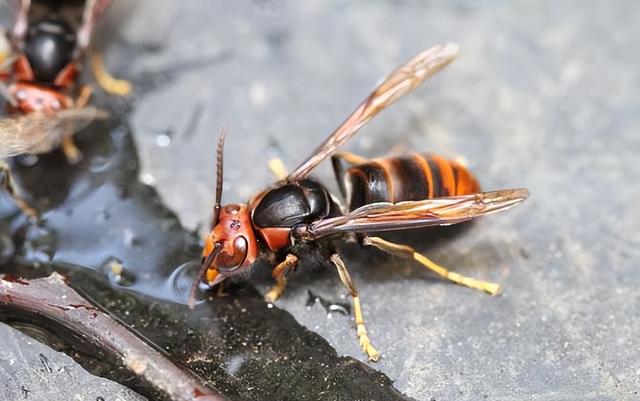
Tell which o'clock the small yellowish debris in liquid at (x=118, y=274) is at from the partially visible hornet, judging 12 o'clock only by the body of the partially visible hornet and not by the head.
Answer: The small yellowish debris in liquid is roughly at 12 o'clock from the partially visible hornet.

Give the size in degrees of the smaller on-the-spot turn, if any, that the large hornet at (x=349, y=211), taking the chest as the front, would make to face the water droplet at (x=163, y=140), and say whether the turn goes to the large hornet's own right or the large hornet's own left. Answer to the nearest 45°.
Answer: approximately 90° to the large hornet's own right

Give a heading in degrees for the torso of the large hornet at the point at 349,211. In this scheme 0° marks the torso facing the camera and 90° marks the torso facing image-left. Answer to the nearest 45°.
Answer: approximately 45°

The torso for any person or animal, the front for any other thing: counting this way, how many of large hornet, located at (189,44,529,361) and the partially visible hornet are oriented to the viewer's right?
0

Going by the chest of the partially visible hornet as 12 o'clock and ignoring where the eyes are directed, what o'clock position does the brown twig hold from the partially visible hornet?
The brown twig is roughly at 12 o'clock from the partially visible hornet.

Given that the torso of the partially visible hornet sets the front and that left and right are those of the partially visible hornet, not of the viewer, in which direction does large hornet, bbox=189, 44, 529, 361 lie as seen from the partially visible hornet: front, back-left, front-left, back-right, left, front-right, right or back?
front-left

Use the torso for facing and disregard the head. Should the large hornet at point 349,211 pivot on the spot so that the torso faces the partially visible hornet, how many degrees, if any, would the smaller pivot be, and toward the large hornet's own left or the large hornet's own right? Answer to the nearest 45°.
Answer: approximately 90° to the large hornet's own right

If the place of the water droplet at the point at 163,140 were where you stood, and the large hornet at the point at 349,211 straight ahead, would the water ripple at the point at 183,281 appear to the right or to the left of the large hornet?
right

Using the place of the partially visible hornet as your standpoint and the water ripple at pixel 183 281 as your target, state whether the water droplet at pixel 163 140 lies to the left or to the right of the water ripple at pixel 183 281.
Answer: left

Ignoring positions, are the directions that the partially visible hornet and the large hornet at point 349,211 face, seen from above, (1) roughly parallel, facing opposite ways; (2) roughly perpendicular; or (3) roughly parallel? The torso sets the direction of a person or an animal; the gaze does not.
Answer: roughly perpendicular
